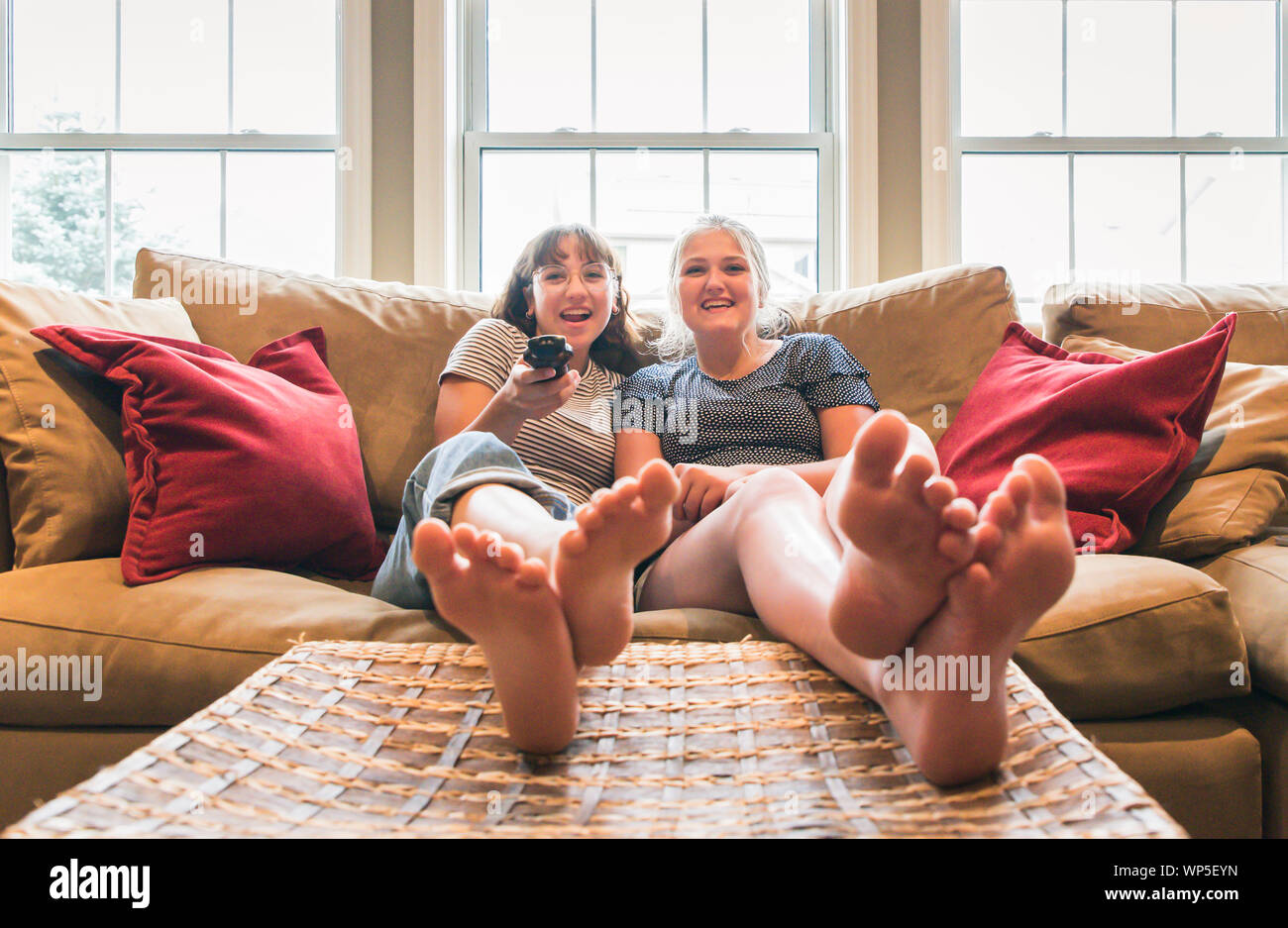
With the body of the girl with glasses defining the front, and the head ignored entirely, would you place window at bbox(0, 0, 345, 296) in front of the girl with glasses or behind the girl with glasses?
behind

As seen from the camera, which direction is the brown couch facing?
toward the camera

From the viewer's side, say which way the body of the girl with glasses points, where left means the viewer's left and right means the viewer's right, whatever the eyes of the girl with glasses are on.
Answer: facing the viewer

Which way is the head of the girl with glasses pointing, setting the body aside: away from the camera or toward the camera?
toward the camera
